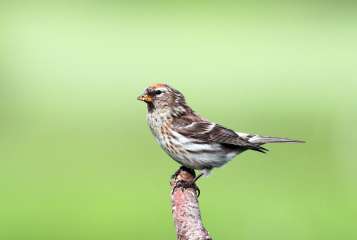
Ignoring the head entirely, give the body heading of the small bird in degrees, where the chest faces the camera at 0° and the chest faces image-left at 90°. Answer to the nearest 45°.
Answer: approximately 90°
